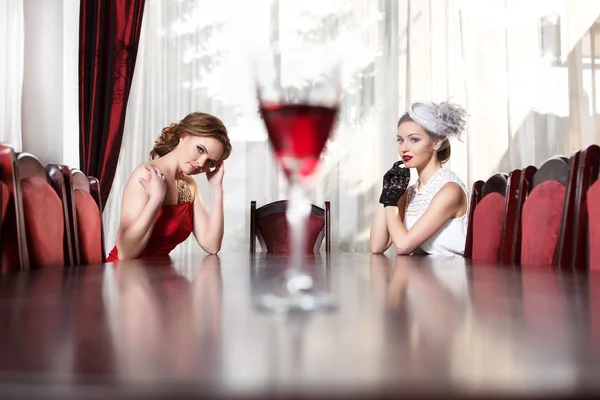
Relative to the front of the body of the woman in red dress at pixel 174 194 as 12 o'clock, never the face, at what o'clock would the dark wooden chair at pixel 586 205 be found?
The dark wooden chair is roughly at 12 o'clock from the woman in red dress.

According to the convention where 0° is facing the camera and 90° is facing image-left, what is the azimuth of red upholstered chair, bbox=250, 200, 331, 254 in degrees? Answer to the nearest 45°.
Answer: approximately 0°

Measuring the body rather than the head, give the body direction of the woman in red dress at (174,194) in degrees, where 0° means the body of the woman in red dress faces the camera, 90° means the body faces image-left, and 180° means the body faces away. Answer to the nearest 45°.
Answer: approximately 315°

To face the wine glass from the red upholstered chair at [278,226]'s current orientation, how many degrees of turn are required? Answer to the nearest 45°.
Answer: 0° — it already faces it

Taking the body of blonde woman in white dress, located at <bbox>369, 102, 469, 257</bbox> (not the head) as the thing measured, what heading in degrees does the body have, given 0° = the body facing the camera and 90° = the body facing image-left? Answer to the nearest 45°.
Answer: approximately 45°

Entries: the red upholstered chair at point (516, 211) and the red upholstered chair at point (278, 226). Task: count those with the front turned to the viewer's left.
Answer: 1

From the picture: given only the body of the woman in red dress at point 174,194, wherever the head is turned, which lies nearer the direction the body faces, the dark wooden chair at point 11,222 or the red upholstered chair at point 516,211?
the red upholstered chair

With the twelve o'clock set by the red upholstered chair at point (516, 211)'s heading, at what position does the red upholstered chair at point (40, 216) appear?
the red upholstered chair at point (40, 216) is roughly at 11 o'clock from the red upholstered chair at point (516, 211).

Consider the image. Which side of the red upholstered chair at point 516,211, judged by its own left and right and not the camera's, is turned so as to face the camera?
left

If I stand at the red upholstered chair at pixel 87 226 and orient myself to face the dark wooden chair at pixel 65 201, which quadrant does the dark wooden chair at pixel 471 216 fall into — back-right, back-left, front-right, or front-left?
back-left
